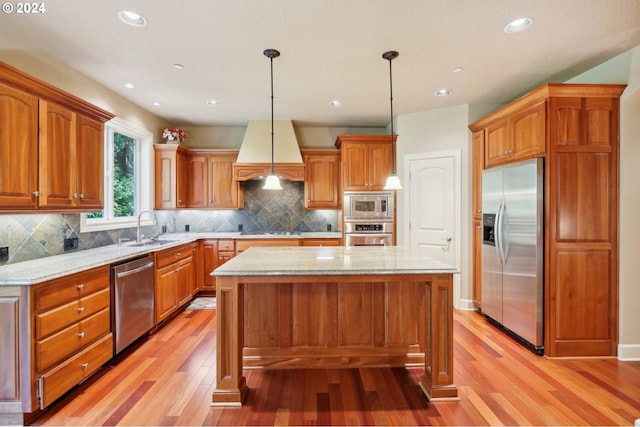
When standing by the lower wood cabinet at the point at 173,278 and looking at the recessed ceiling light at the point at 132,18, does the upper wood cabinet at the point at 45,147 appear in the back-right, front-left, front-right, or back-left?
front-right

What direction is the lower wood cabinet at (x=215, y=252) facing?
toward the camera

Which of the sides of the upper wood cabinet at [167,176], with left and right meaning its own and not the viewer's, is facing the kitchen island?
front

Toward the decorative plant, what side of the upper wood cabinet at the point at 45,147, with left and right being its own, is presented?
left

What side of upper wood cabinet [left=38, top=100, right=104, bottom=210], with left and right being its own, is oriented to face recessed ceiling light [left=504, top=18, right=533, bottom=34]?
front

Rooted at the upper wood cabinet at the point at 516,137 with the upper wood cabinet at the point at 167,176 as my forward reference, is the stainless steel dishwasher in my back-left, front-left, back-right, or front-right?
front-left

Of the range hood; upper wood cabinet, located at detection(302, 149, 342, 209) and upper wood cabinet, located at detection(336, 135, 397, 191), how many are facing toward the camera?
3

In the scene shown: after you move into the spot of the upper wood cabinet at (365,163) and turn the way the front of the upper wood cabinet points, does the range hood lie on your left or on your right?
on your right

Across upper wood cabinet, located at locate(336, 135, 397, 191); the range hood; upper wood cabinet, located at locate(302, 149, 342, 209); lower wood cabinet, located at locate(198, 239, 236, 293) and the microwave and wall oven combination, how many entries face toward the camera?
5

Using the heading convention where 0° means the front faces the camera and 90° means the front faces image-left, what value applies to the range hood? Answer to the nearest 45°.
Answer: approximately 0°

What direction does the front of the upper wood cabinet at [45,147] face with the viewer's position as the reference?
facing the viewer and to the right of the viewer

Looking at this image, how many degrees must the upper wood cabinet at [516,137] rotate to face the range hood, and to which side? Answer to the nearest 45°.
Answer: approximately 45° to its right

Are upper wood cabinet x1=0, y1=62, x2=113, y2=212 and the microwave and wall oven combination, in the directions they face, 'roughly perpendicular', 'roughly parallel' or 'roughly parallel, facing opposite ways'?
roughly perpendicular

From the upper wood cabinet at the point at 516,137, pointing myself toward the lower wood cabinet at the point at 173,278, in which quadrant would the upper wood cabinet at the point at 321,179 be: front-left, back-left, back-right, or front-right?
front-right

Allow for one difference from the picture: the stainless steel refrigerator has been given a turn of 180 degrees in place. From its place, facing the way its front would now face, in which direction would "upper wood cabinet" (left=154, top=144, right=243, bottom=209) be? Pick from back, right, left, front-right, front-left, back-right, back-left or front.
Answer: back-left

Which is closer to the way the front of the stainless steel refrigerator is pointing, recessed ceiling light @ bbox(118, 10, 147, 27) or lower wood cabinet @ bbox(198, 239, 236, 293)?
the recessed ceiling light

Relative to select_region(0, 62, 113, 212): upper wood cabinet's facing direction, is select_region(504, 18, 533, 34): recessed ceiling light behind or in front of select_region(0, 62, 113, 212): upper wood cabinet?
in front

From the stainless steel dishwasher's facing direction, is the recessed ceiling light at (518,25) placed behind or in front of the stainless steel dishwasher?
in front

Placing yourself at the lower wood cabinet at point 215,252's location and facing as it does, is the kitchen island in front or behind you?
in front

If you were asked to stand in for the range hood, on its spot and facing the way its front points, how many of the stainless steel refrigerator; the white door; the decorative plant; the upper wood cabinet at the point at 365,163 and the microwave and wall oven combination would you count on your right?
1

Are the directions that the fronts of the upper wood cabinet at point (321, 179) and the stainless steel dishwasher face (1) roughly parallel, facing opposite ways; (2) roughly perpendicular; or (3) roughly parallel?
roughly perpendicular

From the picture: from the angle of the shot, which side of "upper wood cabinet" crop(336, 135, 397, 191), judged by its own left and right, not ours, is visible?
front

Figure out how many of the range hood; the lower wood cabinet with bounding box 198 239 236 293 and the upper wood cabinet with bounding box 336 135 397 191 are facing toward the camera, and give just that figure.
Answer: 3
